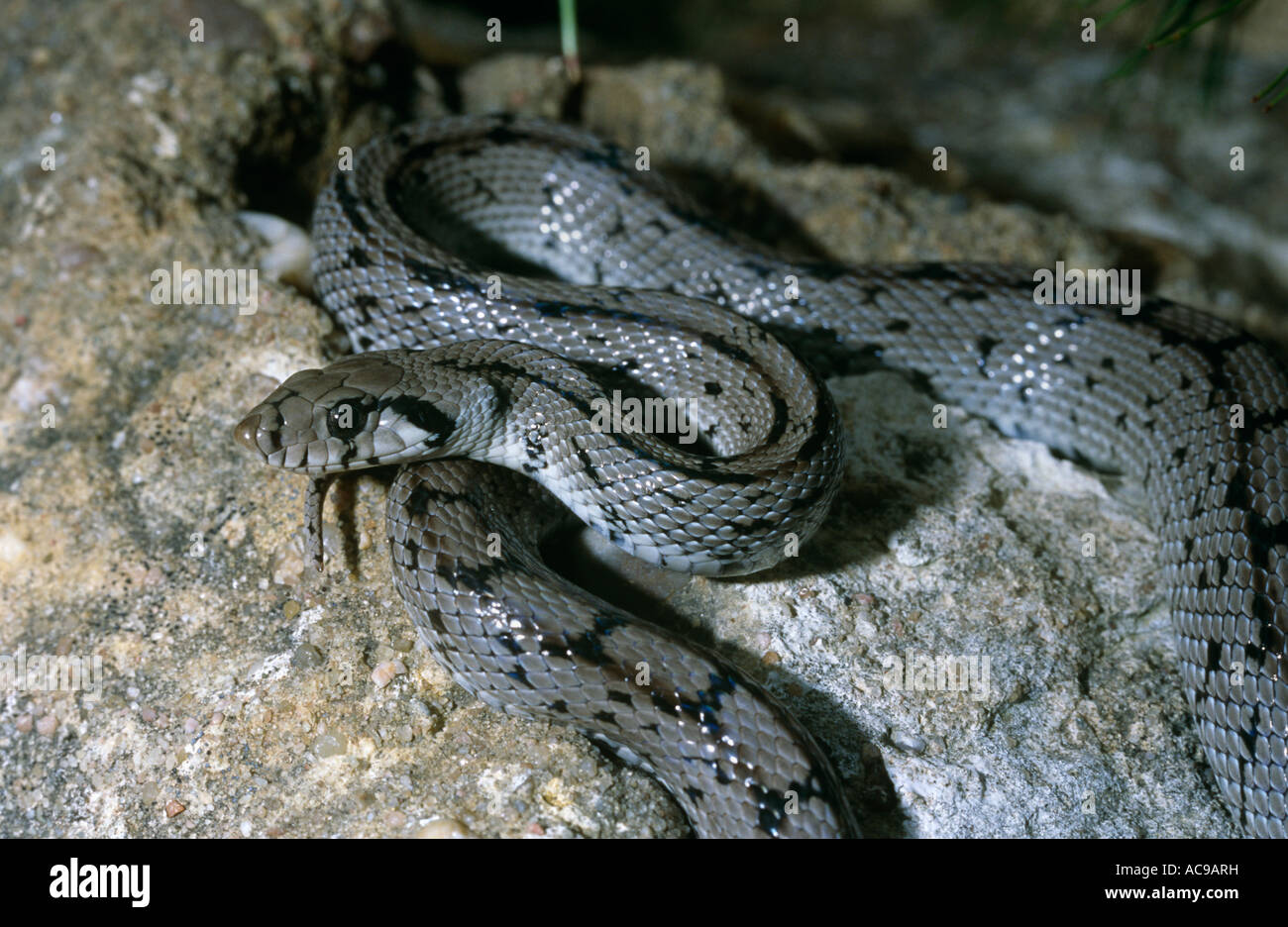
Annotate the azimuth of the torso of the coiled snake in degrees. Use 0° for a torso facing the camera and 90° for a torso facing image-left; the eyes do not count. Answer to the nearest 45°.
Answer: approximately 90°

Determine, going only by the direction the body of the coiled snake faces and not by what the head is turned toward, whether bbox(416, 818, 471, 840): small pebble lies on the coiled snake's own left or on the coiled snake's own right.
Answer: on the coiled snake's own left
